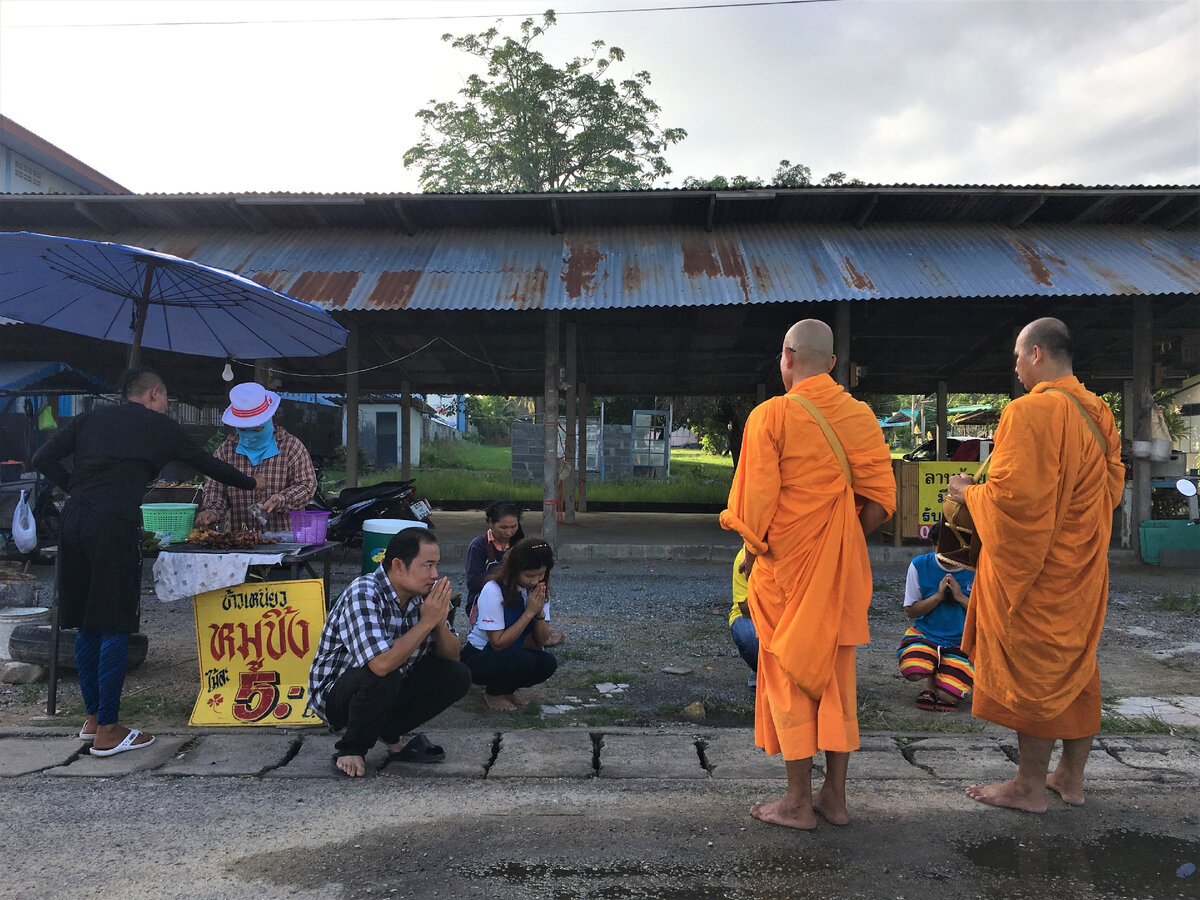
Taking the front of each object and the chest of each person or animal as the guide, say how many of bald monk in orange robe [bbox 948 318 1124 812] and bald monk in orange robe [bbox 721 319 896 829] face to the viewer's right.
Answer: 0

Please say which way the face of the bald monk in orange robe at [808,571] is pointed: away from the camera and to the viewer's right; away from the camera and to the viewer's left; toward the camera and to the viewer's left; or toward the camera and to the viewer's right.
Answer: away from the camera and to the viewer's left

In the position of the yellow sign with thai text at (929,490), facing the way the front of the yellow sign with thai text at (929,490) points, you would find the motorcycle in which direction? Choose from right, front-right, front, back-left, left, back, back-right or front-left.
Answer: front-right

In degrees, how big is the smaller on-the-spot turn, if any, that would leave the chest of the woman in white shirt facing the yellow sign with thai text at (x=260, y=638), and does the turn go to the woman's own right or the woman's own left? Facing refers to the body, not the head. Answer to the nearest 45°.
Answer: approximately 180°

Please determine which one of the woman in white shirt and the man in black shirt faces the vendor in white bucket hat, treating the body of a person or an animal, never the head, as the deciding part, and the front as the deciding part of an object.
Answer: the man in black shirt

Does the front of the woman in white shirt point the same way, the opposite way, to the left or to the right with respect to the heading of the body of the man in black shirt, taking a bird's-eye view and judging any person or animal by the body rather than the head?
to the right

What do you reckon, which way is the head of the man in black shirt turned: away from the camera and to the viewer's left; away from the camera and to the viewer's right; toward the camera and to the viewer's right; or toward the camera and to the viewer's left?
away from the camera and to the viewer's right

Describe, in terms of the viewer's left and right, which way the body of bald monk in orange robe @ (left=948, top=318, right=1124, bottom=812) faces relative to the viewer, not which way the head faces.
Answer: facing away from the viewer and to the left of the viewer

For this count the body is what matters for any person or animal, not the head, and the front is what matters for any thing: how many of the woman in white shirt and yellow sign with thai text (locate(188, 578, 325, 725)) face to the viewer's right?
1

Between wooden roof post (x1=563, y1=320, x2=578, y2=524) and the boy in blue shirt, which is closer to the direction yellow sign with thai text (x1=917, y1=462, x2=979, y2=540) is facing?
the boy in blue shirt

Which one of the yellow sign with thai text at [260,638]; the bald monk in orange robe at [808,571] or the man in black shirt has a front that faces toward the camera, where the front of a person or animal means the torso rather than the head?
the yellow sign with thai text

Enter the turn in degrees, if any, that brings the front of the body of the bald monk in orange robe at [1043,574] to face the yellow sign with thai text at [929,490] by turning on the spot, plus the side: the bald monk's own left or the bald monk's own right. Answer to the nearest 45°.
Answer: approximately 45° to the bald monk's own right

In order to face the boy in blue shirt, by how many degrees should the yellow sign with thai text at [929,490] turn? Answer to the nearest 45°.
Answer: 0° — it already faces them
